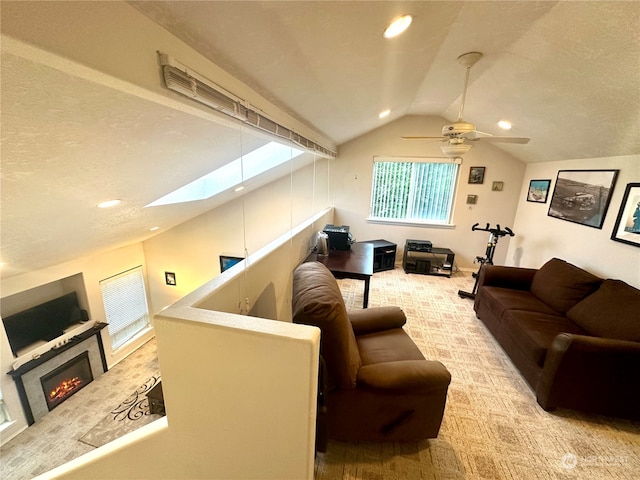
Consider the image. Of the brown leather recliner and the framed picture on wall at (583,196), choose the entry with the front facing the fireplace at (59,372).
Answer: the framed picture on wall

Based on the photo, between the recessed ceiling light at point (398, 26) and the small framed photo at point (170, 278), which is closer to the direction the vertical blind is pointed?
the recessed ceiling light

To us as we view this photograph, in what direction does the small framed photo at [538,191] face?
facing the viewer and to the left of the viewer

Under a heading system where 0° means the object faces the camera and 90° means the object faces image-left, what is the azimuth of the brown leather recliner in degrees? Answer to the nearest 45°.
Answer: approximately 270°

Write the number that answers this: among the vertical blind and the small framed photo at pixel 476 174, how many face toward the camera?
2

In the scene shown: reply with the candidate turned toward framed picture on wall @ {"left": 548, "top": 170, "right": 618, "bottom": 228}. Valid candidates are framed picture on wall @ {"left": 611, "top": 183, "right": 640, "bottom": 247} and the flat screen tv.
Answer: the flat screen tv

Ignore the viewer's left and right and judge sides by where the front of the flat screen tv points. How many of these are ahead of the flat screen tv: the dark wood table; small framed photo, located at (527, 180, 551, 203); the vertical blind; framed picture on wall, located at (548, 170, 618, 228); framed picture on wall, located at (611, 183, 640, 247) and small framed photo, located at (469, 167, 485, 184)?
6

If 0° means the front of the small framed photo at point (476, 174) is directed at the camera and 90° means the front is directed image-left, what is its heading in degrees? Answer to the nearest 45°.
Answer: approximately 0°

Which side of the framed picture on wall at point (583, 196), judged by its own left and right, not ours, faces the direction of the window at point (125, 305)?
front

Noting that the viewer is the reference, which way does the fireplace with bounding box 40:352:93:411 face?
facing the viewer and to the right of the viewer

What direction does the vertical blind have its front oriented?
toward the camera

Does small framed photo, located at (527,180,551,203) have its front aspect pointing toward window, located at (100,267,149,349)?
yes

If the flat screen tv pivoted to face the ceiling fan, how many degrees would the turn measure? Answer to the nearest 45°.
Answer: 0° — it already faces it
